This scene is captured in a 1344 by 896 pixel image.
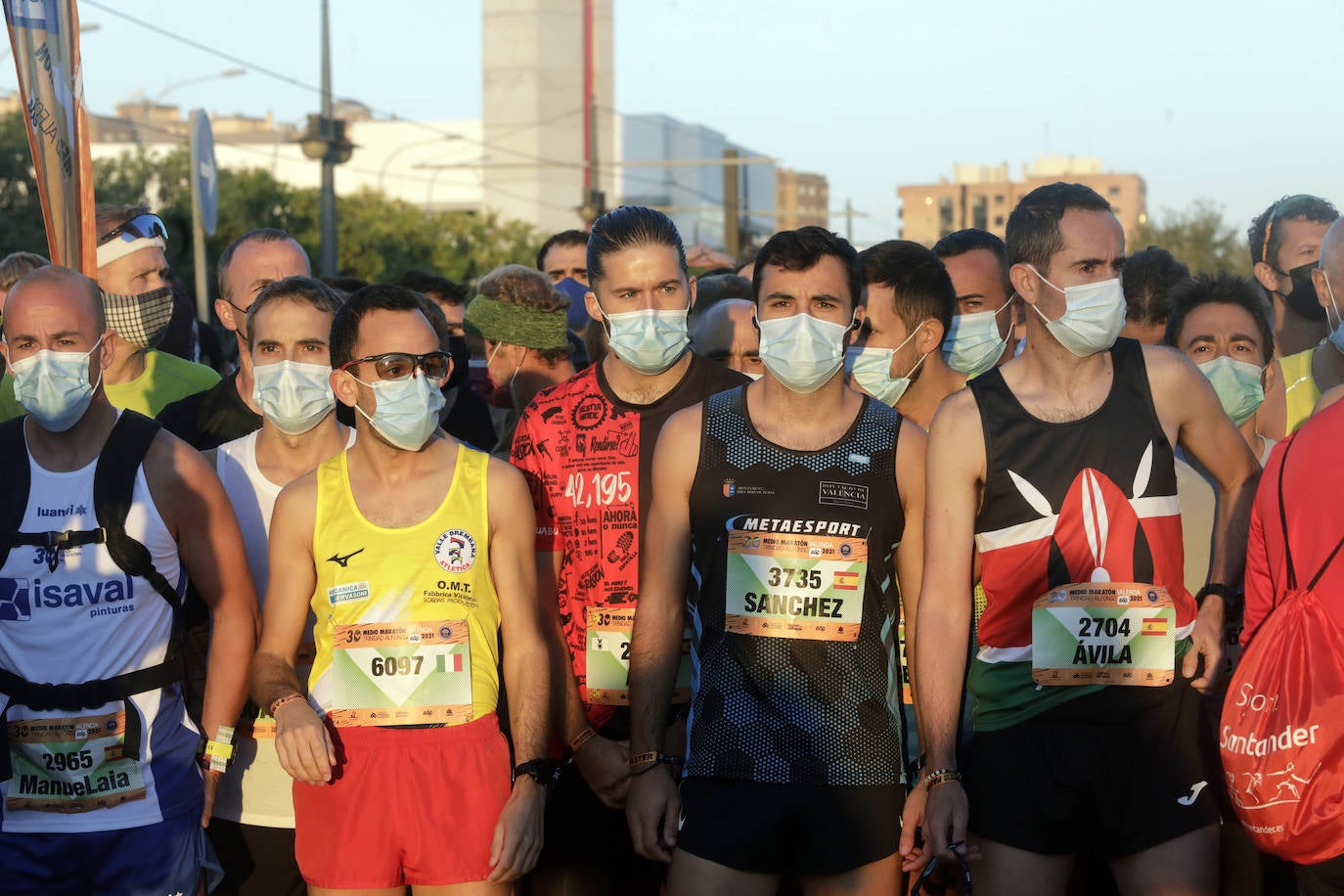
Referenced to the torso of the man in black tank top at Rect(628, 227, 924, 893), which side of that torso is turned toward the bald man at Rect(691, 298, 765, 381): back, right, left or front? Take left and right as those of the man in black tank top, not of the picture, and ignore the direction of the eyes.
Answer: back

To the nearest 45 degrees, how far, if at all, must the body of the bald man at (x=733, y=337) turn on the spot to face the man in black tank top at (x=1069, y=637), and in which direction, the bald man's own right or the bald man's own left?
0° — they already face them

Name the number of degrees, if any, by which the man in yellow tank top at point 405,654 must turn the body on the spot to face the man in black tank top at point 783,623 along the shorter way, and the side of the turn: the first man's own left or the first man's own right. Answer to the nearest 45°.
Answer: approximately 90° to the first man's own left

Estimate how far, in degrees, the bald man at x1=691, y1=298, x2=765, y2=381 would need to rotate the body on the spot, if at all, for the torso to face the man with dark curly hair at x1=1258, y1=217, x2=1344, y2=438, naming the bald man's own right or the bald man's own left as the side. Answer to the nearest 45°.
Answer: approximately 45° to the bald man's own left

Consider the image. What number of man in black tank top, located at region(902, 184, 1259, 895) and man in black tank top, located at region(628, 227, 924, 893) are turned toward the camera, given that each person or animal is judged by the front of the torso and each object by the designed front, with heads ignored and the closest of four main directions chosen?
2

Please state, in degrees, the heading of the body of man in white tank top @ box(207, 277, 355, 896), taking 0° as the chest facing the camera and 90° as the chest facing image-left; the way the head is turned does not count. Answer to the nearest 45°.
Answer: approximately 0°

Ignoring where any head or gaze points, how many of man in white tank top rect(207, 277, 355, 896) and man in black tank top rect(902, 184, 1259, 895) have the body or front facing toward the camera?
2

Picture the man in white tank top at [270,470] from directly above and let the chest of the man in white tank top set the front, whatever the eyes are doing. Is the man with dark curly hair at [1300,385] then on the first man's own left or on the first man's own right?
on the first man's own left

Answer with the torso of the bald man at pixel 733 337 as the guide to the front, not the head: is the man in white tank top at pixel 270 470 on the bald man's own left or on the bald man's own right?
on the bald man's own right

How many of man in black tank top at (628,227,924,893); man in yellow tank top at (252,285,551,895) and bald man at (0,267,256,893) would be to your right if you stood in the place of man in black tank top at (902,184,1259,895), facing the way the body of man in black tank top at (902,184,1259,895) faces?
3

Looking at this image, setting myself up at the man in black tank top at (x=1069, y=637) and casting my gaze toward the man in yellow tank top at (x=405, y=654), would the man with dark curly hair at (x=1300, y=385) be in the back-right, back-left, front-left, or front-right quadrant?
back-right

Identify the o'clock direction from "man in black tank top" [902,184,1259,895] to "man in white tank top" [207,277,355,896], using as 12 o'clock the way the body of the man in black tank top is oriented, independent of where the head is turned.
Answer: The man in white tank top is roughly at 3 o'clock from the man in black tank top.

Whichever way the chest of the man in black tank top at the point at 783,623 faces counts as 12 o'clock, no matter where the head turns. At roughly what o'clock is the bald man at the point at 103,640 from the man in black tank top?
The bald man is roughly at 3 o'clock from the man in black tank top.

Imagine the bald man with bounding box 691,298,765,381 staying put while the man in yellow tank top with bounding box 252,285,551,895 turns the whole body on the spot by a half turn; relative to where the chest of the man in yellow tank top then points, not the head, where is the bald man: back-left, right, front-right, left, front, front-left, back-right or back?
front-right
